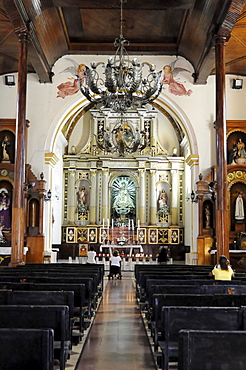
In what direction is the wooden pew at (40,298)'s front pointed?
away from the camera

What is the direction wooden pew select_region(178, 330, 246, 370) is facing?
away from the camera

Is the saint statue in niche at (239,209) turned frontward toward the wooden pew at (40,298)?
yes

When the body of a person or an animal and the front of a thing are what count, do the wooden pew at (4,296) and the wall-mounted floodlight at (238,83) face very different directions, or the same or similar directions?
very different directions

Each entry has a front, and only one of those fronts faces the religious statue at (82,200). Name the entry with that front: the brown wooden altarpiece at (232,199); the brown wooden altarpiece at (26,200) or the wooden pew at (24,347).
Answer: the wooden pew
